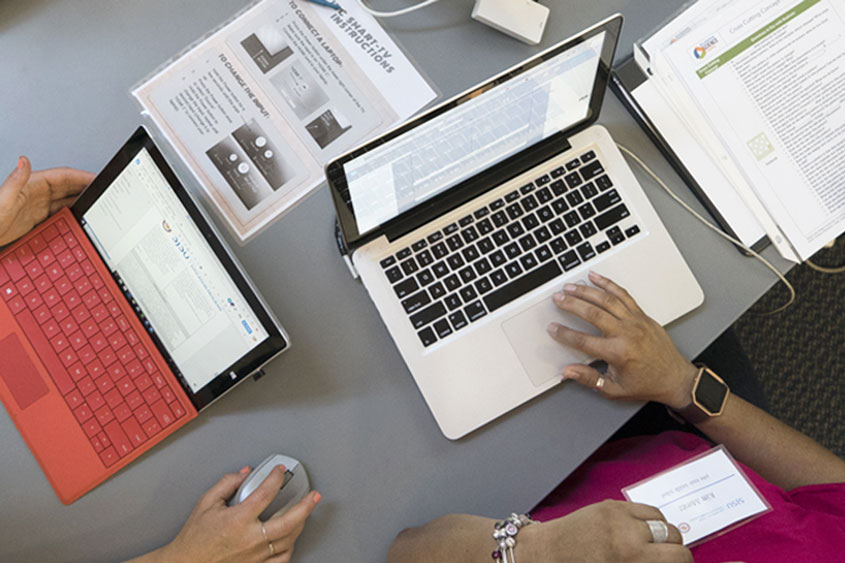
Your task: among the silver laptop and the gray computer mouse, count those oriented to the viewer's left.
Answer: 0

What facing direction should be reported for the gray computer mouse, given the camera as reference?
facing away from the viewer and to the right of the viewer

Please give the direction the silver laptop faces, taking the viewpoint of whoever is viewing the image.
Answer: facing the viewer and to the right of the viewer

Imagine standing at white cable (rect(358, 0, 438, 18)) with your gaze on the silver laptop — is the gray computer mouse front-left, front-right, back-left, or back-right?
front-right

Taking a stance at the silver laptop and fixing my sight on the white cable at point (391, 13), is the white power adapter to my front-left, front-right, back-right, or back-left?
front-right
